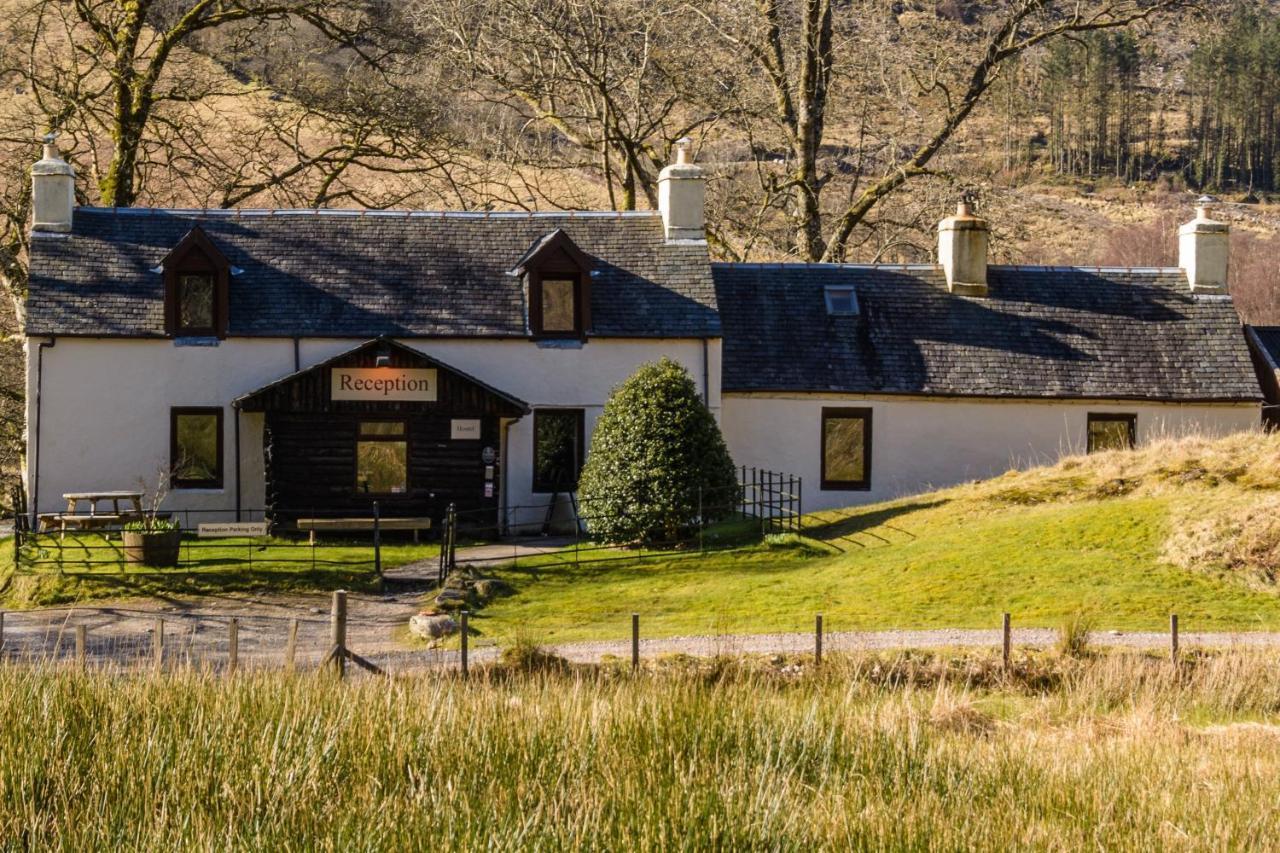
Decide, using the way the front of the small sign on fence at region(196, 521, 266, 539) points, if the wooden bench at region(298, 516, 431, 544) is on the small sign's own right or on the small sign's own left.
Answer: on the small sign's own left

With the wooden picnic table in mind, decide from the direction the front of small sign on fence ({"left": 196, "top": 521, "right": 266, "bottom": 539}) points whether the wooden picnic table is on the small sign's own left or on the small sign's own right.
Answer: on the small sign's own right

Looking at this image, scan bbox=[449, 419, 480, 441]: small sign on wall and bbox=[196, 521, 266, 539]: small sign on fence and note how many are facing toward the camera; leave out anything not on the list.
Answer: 2

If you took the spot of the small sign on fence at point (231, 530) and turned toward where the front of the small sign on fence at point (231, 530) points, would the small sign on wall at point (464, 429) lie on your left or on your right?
on your left

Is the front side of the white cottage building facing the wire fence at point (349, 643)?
yes

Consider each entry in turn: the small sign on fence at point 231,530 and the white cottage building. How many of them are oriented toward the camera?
2

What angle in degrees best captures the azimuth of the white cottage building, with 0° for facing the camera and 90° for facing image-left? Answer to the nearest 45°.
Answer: approximately 0°

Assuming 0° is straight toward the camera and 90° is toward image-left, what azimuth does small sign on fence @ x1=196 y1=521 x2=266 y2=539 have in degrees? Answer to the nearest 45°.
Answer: approximately 0°

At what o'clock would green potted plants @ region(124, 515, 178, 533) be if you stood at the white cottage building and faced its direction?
The green potted plants is roughly at 2 o'clock from the white cottage building.
